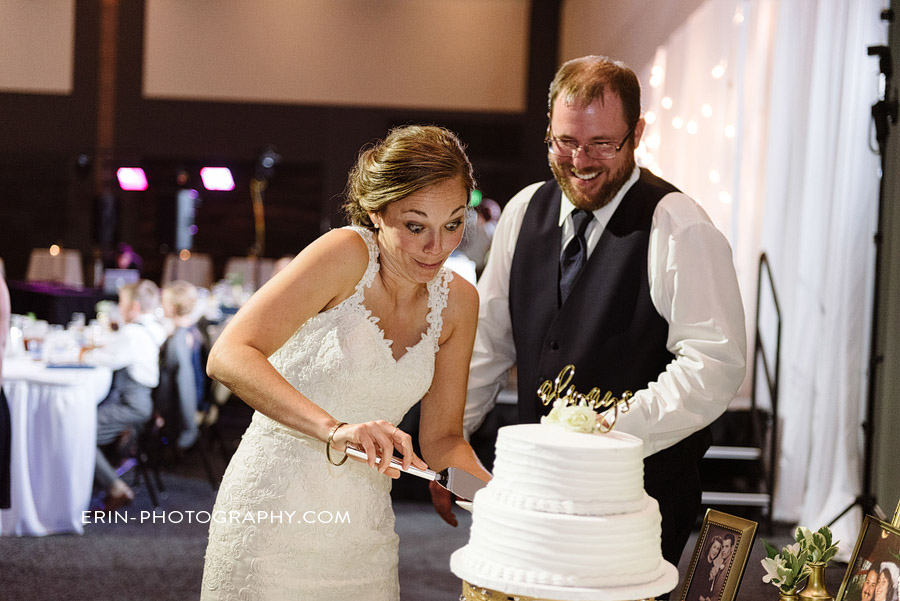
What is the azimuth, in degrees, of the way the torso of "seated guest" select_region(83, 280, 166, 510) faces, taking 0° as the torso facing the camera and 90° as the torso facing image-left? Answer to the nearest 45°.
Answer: approximately 90°

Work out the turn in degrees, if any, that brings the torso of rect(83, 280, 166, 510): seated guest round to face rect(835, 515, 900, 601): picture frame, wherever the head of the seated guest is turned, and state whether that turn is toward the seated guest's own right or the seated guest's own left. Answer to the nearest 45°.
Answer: approximately 90° to the seated guest's own left

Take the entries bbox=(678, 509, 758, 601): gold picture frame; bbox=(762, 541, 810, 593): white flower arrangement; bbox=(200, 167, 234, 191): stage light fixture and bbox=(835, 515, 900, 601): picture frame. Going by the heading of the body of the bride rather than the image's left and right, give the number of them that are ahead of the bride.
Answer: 3

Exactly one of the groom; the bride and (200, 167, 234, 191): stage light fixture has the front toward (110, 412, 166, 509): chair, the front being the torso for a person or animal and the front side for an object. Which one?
the stage light fixture

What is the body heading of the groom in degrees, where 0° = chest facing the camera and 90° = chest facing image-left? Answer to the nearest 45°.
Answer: approximately 45°

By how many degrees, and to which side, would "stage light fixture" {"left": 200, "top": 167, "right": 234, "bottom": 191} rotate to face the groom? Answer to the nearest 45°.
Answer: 0° — it already faces them

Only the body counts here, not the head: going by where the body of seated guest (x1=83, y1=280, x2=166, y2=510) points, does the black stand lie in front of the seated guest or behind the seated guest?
behind

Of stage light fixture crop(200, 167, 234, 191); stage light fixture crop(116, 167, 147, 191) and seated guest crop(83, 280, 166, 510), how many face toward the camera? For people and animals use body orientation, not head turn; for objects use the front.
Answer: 2

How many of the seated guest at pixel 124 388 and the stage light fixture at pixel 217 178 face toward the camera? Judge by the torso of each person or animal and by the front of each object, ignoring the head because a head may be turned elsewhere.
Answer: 1
